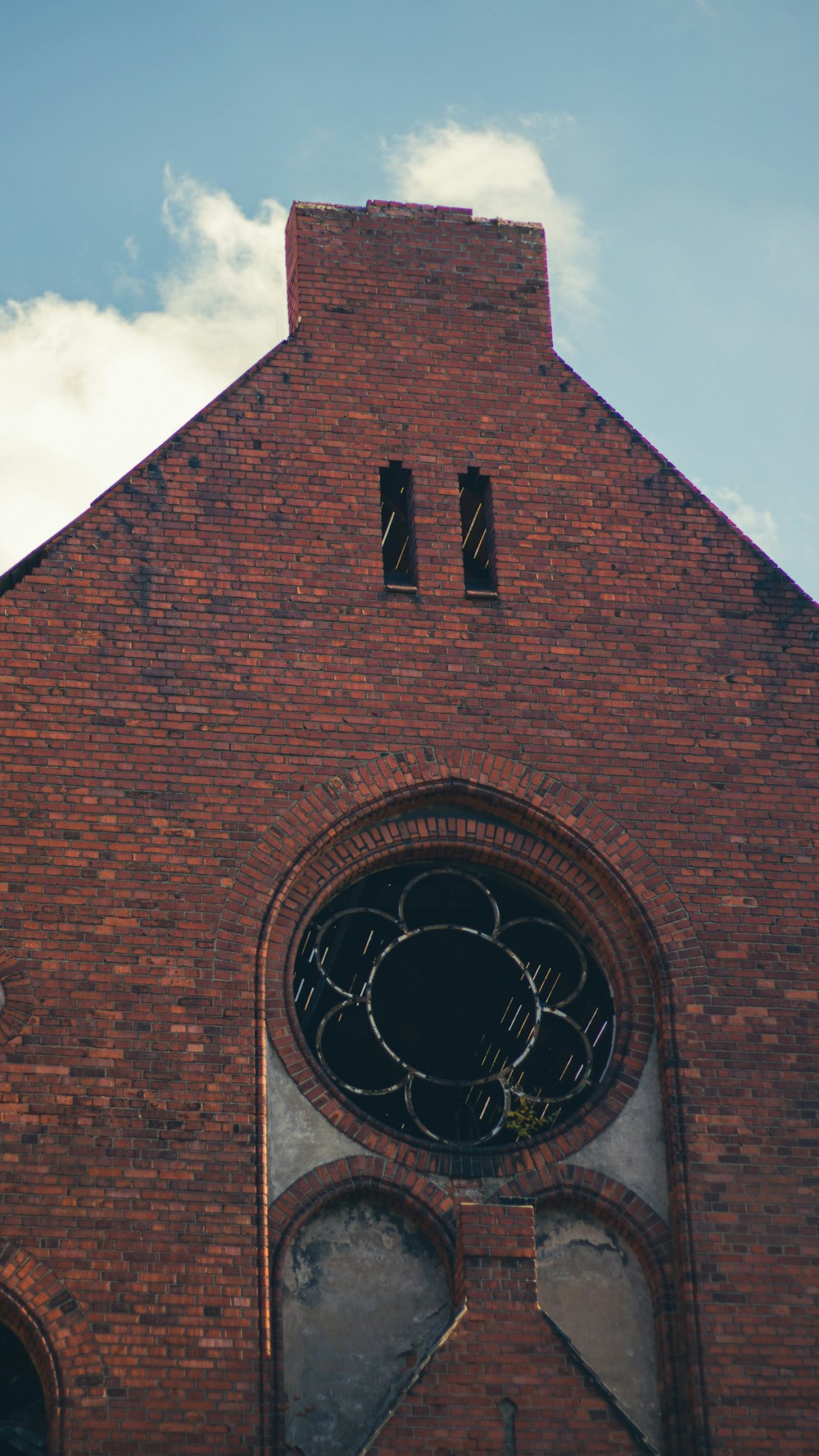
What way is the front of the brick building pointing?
toward the camera
